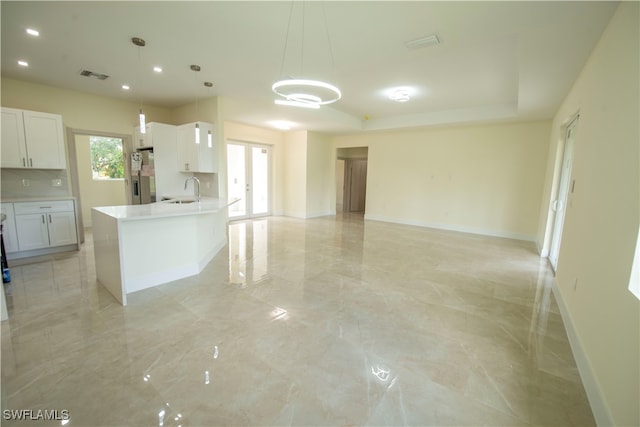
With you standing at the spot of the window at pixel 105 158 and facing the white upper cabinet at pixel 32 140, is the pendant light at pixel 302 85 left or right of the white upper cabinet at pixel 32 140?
left

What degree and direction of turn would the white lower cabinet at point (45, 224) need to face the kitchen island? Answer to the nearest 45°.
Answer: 0° — it already faces it

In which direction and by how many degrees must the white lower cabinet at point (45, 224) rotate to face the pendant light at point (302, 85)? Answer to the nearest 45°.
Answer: approximately 45° to its left

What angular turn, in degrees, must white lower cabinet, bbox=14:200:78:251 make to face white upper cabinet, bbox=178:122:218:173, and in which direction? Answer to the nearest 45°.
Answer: approximately 90° to its left

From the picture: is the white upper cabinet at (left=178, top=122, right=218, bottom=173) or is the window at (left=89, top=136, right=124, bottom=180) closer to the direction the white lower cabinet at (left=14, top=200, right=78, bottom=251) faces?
the white upper cabinet

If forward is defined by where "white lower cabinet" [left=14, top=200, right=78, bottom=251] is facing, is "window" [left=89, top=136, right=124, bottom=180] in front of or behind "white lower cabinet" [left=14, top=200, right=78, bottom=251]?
behind

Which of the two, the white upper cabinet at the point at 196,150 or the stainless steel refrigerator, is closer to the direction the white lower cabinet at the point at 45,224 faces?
the white upper cabinet

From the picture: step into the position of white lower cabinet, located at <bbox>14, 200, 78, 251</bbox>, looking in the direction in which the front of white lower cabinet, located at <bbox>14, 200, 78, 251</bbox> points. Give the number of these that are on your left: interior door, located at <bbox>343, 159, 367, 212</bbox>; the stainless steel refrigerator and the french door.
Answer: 3

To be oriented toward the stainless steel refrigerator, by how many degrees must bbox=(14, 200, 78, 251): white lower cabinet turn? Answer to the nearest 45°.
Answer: approximately 90° to its left

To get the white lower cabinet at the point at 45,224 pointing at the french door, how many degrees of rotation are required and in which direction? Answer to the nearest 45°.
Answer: approximately 90° to its left

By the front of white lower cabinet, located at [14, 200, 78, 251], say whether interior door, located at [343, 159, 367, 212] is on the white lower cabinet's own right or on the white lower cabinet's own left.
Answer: on the white lower cabinet's own left
